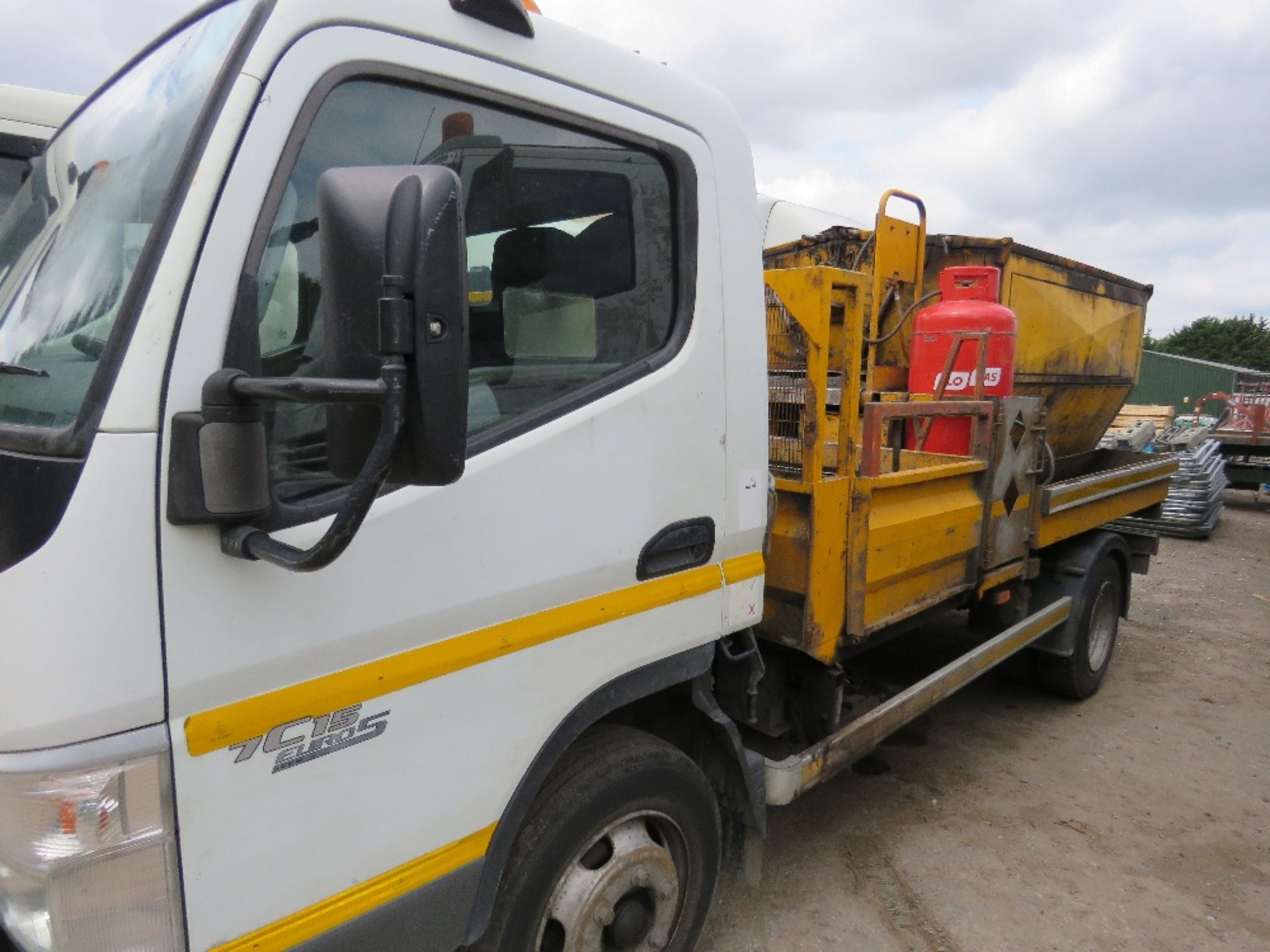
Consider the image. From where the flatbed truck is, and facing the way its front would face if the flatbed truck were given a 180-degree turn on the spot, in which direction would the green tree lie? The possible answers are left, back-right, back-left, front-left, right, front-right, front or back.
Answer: front

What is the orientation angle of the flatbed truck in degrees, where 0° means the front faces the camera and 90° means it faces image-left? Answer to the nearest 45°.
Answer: approximately 45°

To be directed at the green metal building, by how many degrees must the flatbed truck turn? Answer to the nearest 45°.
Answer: approximately 180°
